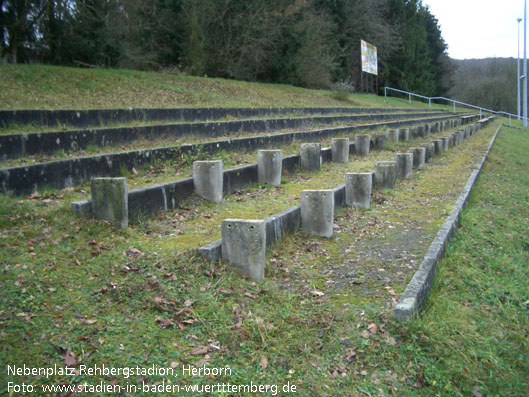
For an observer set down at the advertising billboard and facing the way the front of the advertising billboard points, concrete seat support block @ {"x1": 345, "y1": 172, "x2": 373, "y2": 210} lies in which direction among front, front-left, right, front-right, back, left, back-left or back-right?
front-right

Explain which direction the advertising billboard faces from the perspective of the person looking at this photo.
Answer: facing the viewer and to the right of the viewer

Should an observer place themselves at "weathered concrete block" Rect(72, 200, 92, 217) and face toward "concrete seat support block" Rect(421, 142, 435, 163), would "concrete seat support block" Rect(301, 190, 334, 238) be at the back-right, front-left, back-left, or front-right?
front-right

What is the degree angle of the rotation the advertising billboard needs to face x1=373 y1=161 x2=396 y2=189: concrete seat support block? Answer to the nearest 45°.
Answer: approximately 45° to its right

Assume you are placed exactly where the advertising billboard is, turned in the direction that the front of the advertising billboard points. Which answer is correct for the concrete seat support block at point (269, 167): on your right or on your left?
on your right

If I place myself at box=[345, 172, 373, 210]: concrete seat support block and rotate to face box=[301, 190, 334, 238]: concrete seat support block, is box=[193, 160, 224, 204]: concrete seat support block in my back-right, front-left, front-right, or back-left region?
front-right

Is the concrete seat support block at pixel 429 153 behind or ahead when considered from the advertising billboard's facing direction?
ahead

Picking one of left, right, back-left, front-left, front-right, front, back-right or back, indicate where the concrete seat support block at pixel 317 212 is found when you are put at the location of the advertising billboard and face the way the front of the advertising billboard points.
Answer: front-right

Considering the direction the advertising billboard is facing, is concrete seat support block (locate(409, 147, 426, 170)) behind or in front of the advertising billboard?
in front

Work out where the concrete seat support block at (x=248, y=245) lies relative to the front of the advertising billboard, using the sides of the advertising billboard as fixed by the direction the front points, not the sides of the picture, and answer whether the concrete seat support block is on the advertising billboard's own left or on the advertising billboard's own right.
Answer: on the advertising billboard's own right

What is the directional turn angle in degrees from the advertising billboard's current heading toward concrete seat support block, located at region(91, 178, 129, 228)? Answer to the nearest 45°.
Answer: approximately 45° to its right

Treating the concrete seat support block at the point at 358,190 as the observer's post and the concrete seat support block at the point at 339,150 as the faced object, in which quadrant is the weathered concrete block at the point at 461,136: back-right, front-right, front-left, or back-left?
front-right
